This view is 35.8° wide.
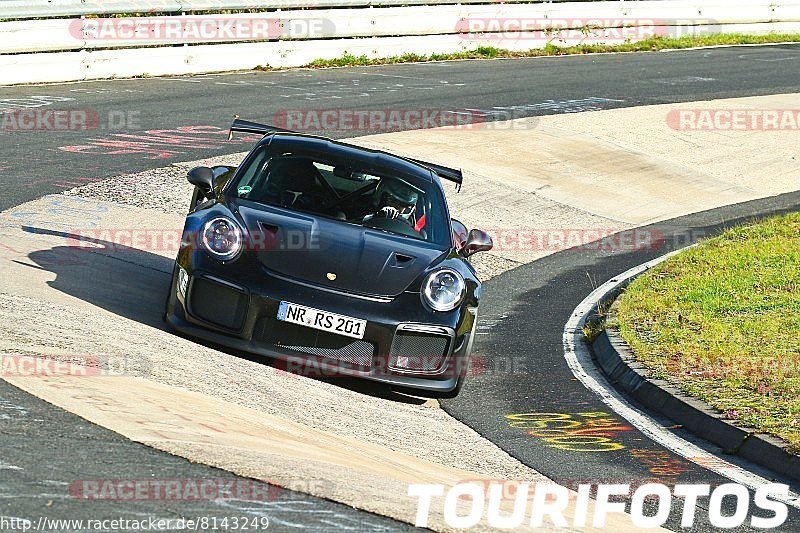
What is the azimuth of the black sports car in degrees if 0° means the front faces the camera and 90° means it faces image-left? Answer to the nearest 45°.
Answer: approximately 0°

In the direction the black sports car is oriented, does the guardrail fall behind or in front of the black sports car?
behind
